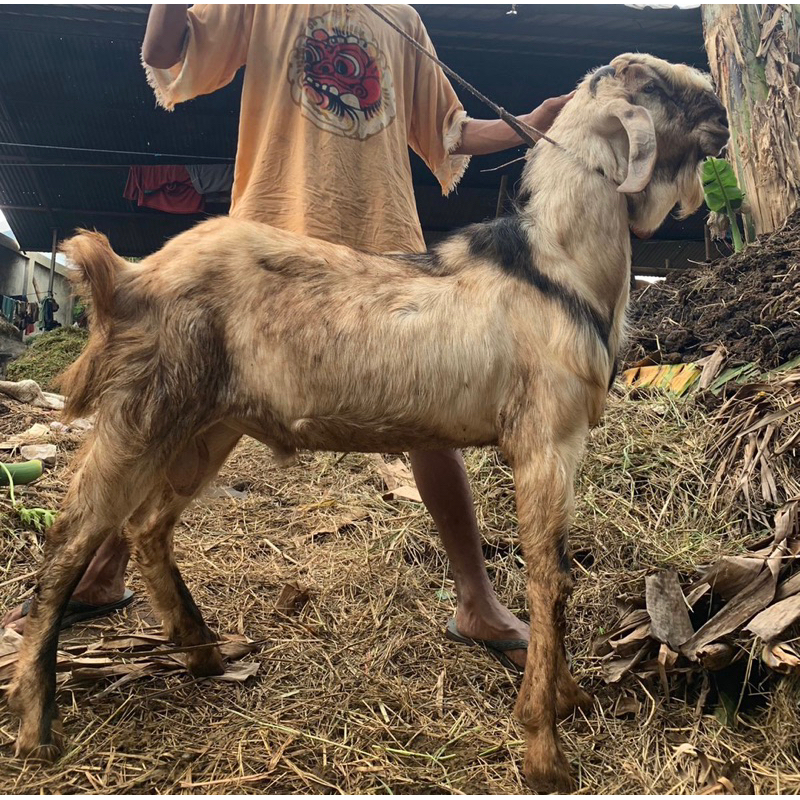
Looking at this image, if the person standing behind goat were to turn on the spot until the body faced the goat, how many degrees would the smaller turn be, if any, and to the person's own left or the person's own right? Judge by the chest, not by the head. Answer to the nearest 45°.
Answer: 0° — they already face it

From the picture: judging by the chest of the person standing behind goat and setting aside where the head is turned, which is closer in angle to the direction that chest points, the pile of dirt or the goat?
the goat

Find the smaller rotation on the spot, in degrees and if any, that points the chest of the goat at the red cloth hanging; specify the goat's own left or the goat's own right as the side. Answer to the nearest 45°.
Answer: approximately 90° to the goat's own left

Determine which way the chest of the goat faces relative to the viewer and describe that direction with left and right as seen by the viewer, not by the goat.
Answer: facing to the right of the viewer

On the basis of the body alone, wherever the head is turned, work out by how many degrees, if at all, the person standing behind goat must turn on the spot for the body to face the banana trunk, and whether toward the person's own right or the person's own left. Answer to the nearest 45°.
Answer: approximately 135° to the person's own left

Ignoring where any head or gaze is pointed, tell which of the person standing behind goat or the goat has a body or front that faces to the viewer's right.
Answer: the goat

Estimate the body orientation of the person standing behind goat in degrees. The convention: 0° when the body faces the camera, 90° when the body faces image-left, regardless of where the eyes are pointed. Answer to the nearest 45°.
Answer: approximately 0°

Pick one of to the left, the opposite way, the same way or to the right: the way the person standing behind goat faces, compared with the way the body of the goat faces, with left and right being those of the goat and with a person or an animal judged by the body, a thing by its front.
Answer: to the right

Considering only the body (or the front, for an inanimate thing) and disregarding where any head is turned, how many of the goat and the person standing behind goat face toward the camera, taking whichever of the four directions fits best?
1

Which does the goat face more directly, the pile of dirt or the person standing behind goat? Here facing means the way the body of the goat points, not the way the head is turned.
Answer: the pile of dirt

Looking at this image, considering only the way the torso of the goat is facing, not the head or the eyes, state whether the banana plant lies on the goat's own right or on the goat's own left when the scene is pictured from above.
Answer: on the goat's own left

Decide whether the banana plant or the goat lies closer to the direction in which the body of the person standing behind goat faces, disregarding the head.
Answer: the goat
